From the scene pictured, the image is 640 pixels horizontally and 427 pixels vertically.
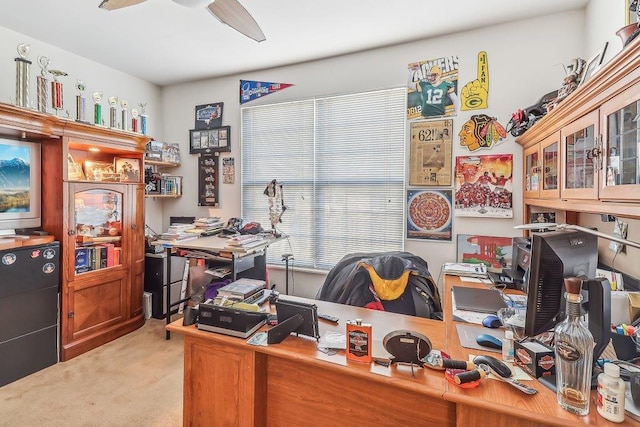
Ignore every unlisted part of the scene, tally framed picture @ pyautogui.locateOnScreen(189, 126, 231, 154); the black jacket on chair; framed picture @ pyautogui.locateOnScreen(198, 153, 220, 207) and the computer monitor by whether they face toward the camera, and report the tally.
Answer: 3

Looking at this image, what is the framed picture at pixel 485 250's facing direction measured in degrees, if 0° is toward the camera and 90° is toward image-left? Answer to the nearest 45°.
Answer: approximately 0°

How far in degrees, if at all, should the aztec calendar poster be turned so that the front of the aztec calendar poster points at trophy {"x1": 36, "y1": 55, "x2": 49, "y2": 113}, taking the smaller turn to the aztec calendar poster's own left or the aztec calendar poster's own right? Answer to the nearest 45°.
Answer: approximately 45° to the aztec calendar poster's own right

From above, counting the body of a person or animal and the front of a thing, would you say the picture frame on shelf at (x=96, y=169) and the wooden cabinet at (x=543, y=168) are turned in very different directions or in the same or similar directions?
very different directions

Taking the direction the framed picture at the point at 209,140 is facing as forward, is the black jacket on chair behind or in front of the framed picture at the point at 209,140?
in front

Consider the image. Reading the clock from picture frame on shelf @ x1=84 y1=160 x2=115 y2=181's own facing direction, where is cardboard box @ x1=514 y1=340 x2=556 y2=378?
The cardboard box is roughly at 1 o'clock from the picture frame on shelf.

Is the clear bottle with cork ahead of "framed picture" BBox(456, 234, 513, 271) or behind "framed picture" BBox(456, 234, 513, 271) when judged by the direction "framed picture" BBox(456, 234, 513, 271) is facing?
ahead

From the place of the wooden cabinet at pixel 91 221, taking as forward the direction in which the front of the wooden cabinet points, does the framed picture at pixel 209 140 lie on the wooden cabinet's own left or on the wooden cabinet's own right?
on the wooden cabinet's own left

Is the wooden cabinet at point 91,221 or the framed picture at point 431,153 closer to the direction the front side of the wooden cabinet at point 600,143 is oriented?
the wooden cabinet
